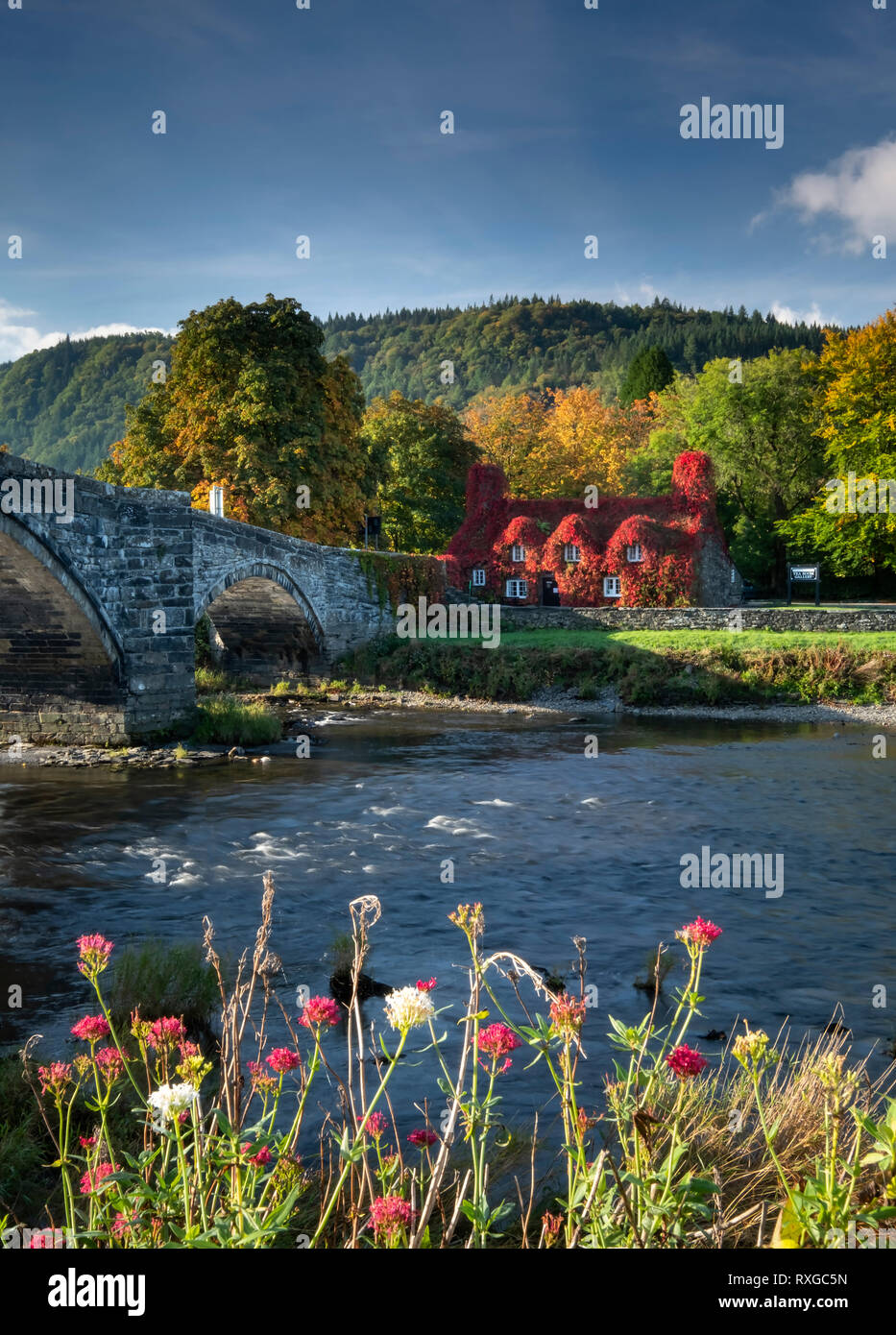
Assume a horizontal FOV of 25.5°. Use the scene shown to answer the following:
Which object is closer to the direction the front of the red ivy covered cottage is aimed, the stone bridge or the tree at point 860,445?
the stone bridge

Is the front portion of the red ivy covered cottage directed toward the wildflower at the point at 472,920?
yes

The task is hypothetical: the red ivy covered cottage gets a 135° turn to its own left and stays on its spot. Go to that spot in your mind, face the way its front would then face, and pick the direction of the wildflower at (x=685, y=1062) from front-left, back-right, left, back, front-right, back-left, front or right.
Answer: back-right

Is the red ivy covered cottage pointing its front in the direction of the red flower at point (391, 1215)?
yes

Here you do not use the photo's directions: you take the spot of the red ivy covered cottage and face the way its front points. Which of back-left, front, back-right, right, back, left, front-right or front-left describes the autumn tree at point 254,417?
front-right

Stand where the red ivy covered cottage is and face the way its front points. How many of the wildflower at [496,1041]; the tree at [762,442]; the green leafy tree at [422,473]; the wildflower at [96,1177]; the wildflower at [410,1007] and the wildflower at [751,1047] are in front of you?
4

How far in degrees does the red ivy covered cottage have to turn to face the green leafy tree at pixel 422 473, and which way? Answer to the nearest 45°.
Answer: approximately 135° to its right

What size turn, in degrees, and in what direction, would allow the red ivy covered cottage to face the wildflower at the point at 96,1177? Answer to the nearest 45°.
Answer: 0° — it already faces it

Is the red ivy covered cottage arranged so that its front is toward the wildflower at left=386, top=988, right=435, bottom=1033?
yes

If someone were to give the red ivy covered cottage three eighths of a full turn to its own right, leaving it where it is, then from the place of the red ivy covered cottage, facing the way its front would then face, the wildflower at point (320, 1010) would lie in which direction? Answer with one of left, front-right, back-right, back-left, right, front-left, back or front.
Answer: back-left

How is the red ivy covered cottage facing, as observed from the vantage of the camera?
facing the viewer

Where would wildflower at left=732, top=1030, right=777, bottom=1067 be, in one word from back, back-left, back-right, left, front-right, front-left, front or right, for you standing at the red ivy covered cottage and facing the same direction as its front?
front

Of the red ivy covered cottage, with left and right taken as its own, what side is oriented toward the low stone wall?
front

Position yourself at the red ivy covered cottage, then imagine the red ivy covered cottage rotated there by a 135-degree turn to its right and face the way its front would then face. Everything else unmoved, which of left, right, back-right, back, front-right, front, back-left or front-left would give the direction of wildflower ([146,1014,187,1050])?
back-left

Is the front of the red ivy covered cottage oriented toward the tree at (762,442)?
no

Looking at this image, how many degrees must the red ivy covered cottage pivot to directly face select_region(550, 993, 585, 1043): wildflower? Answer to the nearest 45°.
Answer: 0° — it already faces it

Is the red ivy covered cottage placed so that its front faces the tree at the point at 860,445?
no
